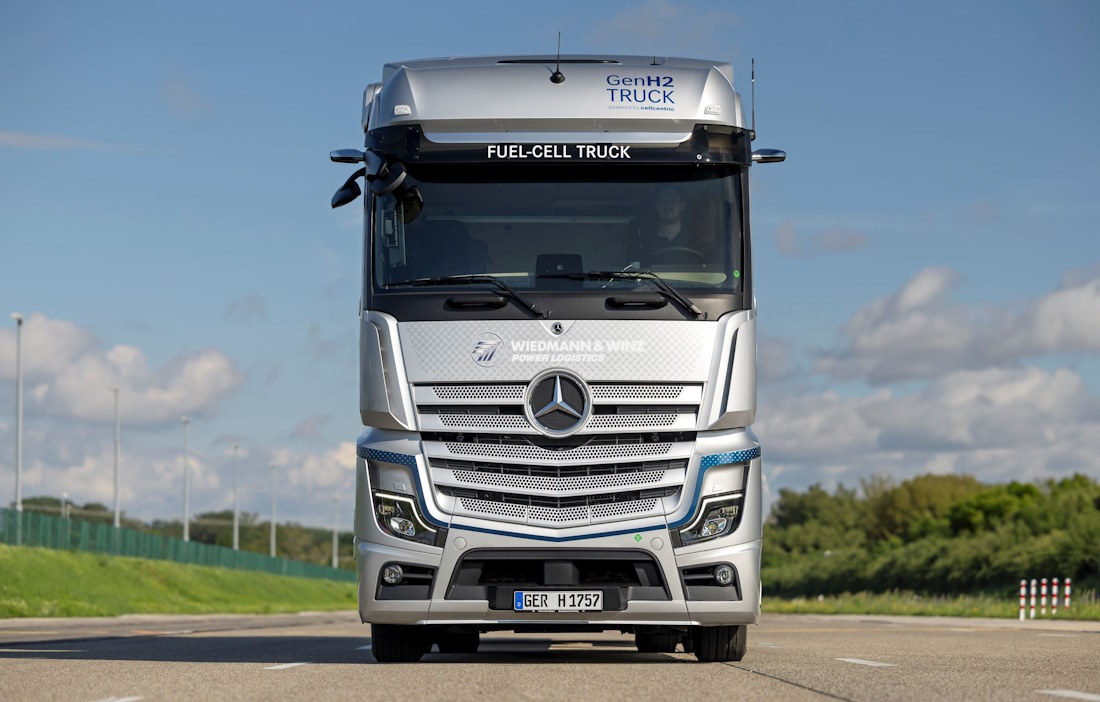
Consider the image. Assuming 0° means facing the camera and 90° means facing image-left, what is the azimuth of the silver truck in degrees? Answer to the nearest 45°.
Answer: approximately 0°
